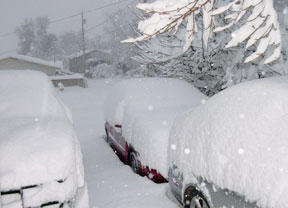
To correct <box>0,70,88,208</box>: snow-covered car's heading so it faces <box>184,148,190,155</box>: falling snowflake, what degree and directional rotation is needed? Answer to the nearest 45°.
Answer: approximately 90° to its left

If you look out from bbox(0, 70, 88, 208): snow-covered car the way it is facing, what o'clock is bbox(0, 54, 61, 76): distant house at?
The distant house is roughly at 6 o'clock from the snow-covered car.

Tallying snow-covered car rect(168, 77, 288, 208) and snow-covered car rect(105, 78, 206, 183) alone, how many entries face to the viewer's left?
0

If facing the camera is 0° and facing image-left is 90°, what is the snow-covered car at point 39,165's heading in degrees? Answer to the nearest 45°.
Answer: approximately 0°
